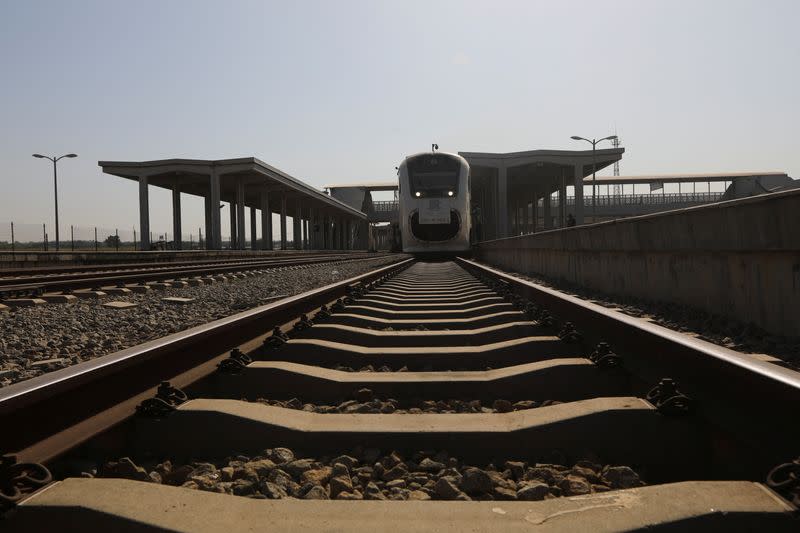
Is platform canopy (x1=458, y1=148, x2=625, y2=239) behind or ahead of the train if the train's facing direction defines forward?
behind

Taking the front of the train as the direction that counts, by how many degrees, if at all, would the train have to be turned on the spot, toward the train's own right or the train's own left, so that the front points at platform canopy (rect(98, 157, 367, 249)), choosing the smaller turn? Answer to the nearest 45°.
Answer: approximately 135° to the train's own right

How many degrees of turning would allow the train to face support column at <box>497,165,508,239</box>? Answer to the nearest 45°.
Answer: approximately 180°

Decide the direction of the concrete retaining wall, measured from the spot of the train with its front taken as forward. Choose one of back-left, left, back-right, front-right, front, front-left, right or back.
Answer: front

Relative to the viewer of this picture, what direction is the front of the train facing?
facing the viewer

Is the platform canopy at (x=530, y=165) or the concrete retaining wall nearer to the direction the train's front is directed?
the concrete retaining wall
